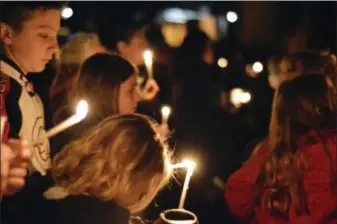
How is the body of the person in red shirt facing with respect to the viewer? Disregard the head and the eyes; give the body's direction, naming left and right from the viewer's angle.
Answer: facing away from the viewer

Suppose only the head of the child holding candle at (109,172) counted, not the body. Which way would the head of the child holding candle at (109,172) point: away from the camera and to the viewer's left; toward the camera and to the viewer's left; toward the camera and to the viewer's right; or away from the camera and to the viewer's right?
away from the camera and to the viewer's right

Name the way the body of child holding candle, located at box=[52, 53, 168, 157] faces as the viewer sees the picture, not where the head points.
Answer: to the viewer's right

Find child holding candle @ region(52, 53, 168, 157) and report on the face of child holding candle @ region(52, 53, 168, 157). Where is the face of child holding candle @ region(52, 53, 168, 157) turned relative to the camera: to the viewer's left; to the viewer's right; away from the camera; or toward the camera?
to the viewer's right

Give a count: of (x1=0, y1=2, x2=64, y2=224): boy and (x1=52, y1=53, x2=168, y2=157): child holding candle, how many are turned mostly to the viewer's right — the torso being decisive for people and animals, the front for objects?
2

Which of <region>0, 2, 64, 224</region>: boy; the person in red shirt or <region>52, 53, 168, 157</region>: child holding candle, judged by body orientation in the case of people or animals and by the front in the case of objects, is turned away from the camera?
the person in red shirt

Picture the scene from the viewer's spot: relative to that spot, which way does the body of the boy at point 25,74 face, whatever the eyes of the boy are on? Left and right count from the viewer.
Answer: facing to the right of the viewer

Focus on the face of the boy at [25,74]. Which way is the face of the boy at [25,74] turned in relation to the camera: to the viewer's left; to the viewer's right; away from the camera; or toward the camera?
to the viewer's right

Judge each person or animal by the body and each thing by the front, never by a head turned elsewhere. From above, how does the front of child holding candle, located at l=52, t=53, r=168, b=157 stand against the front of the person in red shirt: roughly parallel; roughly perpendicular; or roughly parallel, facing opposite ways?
roughly perpendicular

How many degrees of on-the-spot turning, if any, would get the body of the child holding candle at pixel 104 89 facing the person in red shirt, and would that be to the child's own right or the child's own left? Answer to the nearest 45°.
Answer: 0° — they already face them
